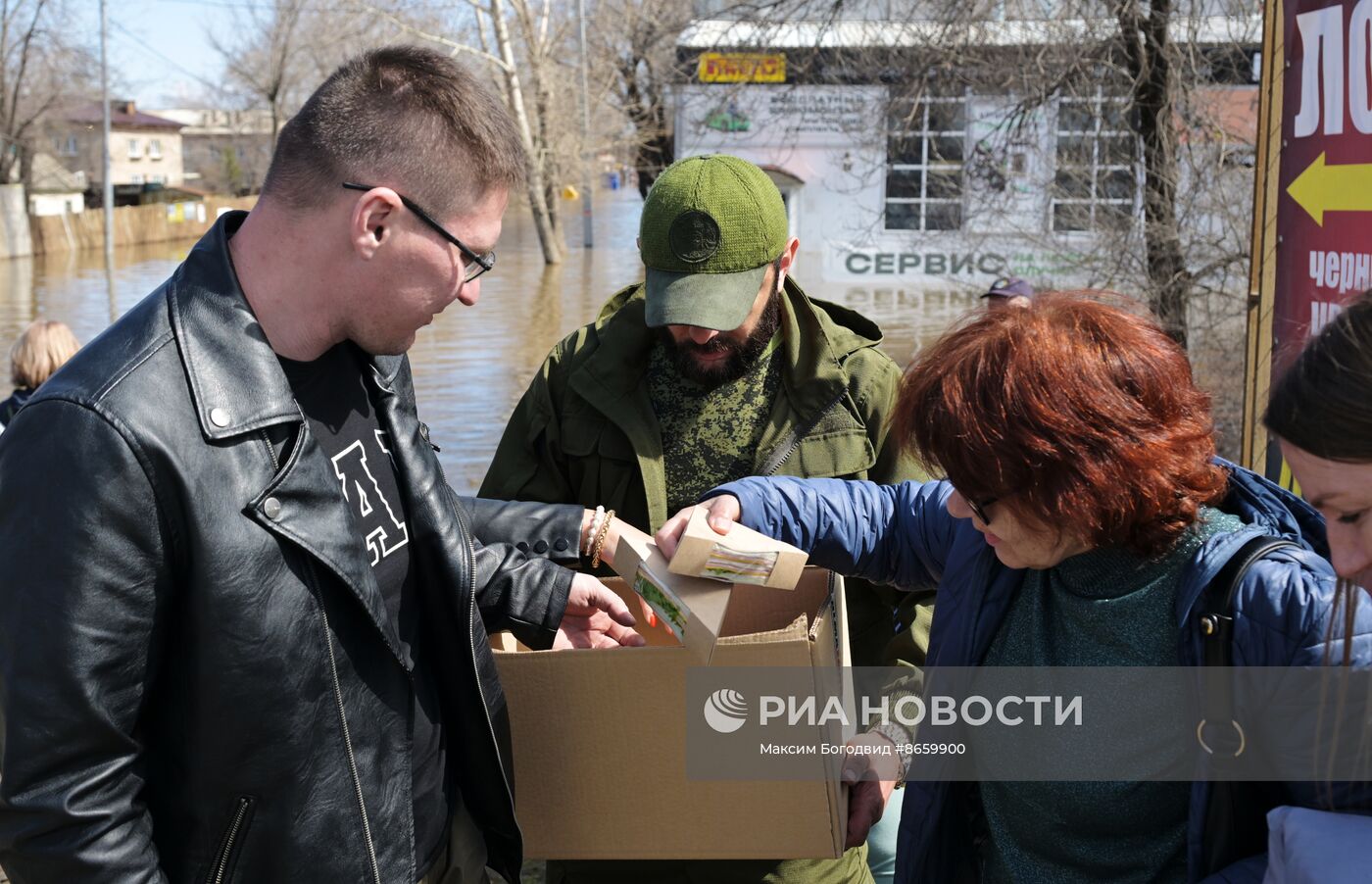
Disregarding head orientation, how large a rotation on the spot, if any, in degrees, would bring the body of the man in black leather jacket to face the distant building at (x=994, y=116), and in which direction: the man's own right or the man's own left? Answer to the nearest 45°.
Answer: approximately 90° to the man's own left

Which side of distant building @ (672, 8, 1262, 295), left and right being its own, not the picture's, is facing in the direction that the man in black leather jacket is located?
front

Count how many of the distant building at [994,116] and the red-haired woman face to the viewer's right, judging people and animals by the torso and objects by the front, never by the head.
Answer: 0

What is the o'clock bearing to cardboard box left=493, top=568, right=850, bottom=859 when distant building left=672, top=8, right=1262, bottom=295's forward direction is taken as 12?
The cardboard box is roughly at 12 o'clock from the distant building.

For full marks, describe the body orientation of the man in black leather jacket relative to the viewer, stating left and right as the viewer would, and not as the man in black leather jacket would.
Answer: facing the viewer and to the right of the viewer

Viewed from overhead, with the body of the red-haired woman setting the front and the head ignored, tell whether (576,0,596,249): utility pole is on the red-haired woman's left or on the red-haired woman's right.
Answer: on the red-haired woman's right

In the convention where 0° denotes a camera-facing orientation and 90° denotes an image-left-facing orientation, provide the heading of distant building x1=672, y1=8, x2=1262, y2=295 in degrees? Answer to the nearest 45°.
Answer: approximately 0°

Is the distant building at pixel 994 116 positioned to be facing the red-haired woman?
yes

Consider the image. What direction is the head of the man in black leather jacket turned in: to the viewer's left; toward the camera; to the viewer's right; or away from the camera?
to the viewer's right

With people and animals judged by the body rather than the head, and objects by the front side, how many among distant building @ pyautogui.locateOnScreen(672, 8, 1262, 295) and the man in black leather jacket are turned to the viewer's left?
0
